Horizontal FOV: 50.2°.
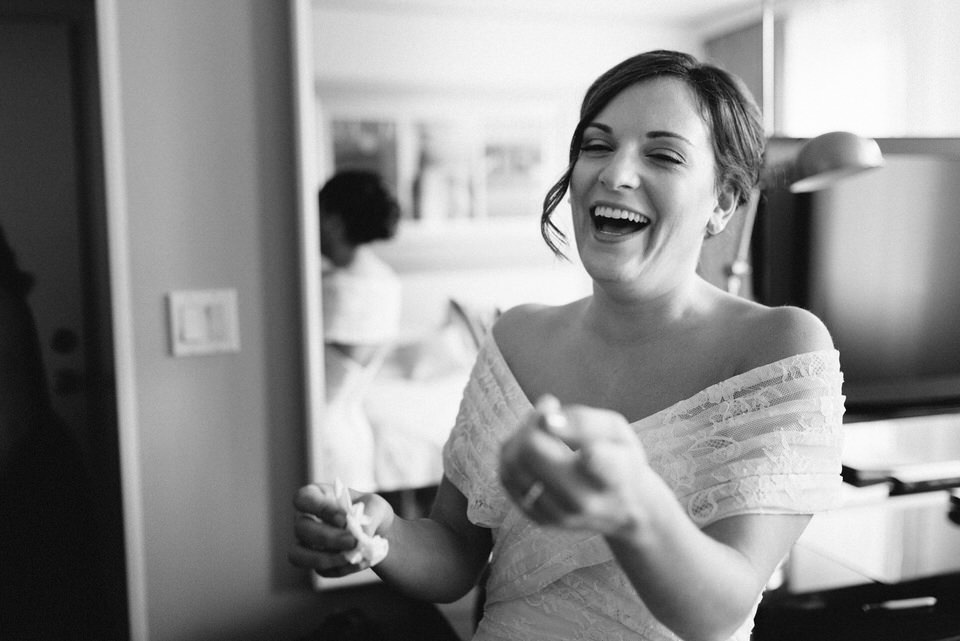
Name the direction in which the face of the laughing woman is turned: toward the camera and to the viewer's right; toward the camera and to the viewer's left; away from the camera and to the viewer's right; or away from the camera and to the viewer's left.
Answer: toward the camera and to the viewer's left

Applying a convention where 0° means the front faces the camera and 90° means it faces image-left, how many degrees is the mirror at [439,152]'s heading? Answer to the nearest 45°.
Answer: approximately 0°

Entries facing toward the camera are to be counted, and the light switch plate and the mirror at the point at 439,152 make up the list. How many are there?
2

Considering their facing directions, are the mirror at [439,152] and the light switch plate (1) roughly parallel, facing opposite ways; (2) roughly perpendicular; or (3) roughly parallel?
roughly parallel

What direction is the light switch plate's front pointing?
toward the camera

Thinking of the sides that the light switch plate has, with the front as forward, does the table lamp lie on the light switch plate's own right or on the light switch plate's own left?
on the light switch plate's own left

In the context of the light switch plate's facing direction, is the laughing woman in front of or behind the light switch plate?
in front

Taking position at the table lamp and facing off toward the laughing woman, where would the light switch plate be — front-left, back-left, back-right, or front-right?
front-right
